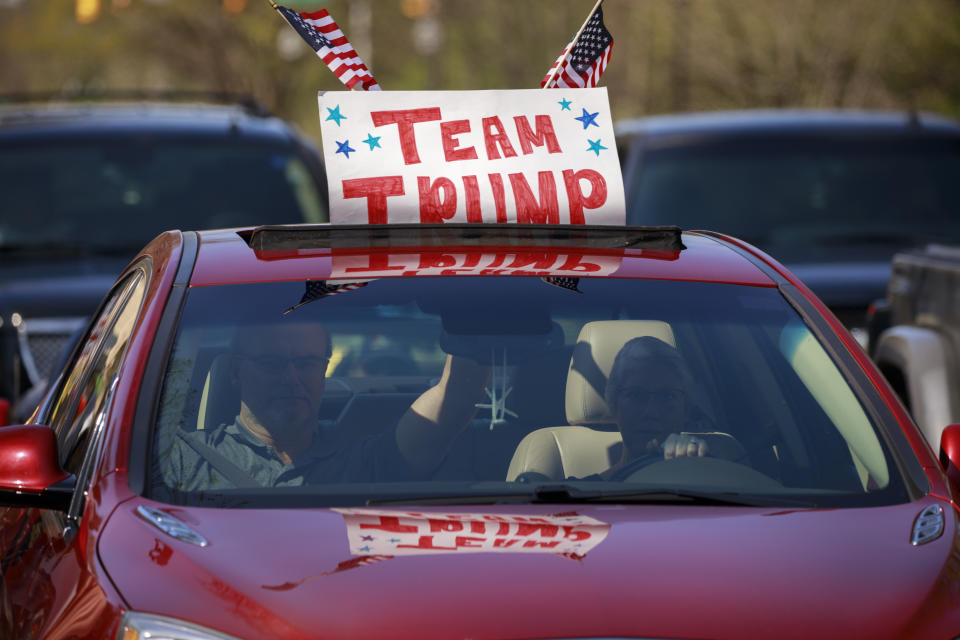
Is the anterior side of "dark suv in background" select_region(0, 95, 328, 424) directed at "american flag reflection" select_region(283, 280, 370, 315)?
yes

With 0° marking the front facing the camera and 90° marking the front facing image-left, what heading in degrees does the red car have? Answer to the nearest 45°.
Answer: approximately 0°

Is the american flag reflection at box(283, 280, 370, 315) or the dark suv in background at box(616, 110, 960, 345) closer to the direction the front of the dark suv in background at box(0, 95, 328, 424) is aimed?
the american flag reflection

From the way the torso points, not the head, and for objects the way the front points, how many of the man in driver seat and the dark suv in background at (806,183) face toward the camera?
2

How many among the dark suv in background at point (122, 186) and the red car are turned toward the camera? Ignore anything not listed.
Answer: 2
